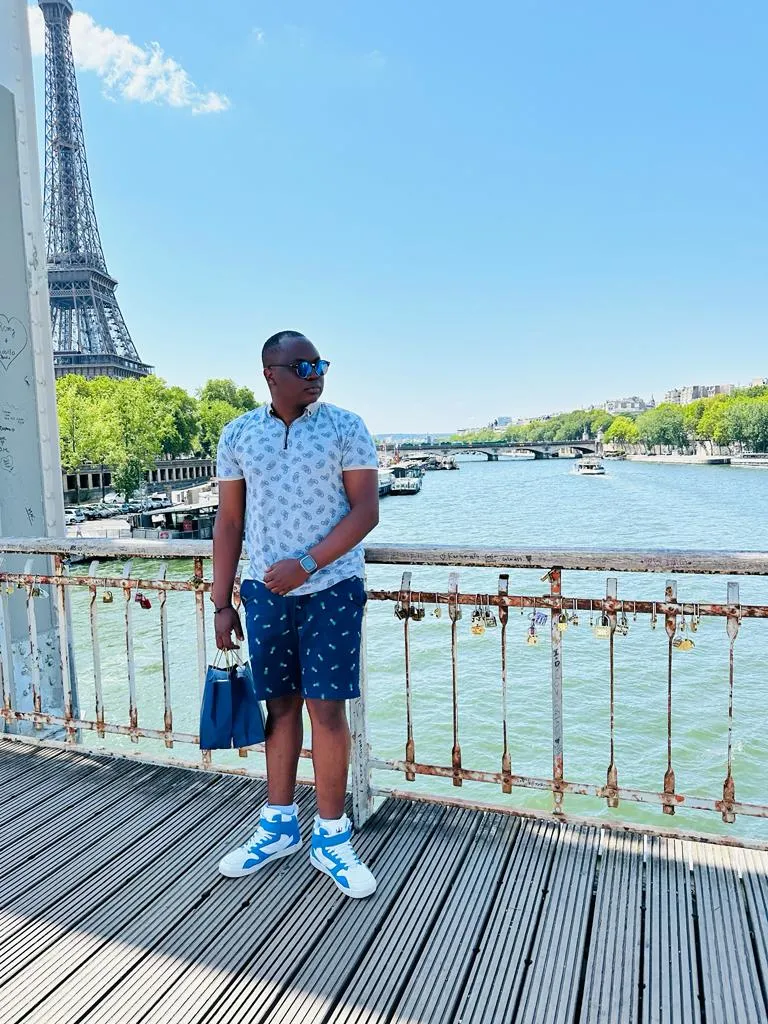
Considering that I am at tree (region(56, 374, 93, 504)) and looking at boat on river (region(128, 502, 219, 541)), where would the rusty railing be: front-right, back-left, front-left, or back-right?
front-right

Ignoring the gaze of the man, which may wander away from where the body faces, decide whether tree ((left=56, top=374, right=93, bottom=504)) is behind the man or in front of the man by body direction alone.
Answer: behind

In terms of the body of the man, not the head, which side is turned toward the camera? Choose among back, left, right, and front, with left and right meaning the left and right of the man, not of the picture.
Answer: front

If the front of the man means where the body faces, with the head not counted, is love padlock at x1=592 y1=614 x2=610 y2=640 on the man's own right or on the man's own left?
on the man's own left

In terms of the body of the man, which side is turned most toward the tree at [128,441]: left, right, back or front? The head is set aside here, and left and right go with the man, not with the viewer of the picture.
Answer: back

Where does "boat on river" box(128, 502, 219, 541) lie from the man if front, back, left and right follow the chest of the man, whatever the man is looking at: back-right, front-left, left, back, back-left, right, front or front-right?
back

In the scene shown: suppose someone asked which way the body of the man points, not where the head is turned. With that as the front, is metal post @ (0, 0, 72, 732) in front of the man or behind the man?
behind
